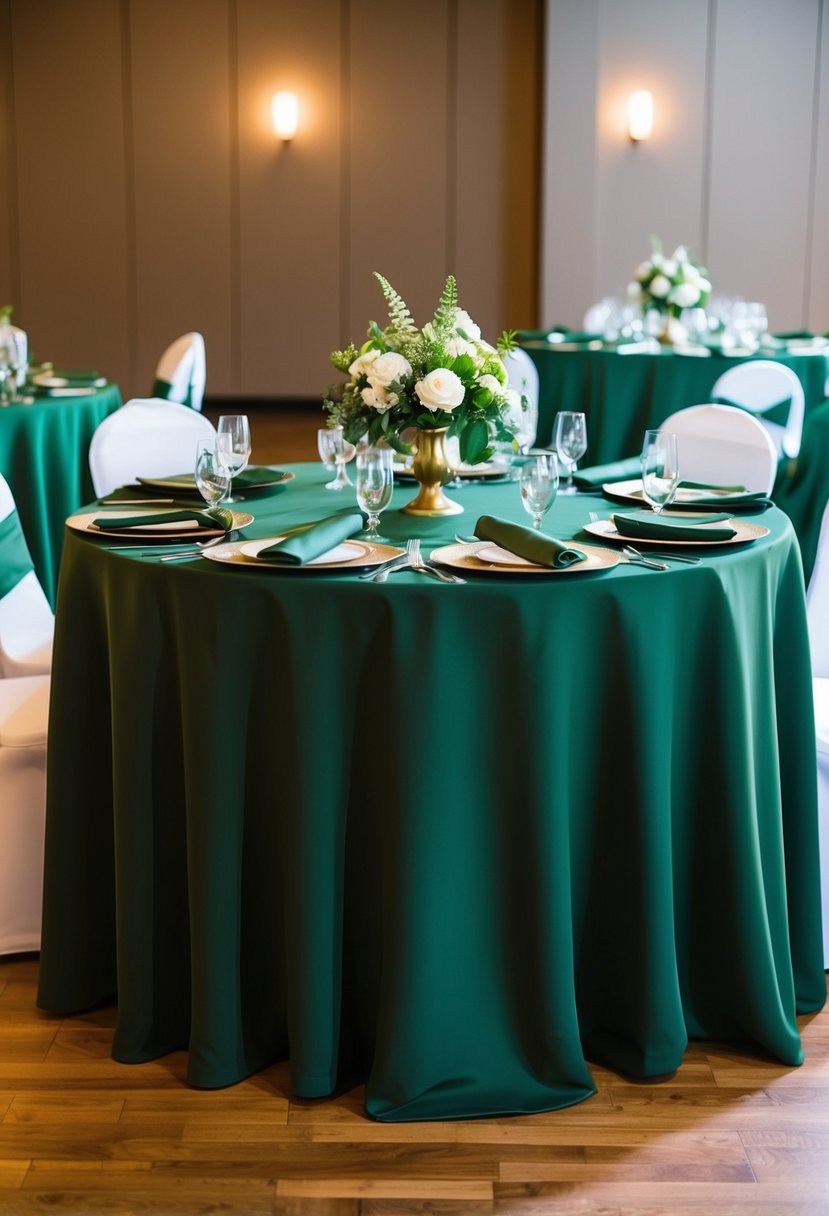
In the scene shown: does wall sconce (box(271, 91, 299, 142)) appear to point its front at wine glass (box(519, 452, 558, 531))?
yes

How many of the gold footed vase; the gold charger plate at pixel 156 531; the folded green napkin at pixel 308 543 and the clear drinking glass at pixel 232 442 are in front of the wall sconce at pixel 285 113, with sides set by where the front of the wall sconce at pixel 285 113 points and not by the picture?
4

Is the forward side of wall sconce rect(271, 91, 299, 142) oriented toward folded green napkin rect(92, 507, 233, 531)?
yes

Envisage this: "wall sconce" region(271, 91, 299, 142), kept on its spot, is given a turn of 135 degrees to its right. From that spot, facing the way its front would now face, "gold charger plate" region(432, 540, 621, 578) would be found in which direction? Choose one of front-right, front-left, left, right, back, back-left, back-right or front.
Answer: back-left

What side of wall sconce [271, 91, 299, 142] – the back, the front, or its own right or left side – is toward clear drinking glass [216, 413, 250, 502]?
front

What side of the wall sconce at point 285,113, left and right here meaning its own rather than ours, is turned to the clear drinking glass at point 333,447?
front

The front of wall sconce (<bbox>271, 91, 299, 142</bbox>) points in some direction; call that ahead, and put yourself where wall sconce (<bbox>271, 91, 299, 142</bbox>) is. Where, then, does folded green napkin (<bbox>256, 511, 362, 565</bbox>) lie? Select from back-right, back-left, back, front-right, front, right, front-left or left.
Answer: front

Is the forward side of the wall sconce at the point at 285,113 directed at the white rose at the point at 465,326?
yes

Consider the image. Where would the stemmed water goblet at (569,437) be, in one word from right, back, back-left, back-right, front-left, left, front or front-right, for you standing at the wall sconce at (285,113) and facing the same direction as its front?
front

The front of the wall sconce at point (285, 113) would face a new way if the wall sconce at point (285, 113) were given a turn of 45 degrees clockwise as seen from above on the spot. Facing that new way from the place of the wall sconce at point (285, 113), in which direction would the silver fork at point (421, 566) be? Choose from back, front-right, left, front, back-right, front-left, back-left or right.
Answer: front-left

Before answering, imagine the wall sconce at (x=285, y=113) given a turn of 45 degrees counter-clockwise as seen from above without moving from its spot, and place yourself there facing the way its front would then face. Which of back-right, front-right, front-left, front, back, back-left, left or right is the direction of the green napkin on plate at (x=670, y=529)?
front-right

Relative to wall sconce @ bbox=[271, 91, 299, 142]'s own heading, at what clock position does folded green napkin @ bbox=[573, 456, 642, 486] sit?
The folded green napkin is roughly at 12 o'clock from the wall sconce.

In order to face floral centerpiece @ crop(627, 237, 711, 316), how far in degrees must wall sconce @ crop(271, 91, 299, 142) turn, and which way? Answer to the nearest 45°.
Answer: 0° — it already faces it

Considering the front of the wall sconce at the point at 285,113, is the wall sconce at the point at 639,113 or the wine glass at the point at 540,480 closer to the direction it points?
the wine glass

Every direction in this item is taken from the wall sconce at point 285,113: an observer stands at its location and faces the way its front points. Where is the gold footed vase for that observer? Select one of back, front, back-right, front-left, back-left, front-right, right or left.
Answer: front

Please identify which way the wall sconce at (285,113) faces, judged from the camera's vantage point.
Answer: facing the viewer

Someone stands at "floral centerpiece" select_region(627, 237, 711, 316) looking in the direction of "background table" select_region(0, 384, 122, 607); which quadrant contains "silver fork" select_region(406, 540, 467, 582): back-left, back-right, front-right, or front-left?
front-left

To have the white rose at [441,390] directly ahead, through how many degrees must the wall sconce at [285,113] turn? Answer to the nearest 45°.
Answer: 0° — it already faces it

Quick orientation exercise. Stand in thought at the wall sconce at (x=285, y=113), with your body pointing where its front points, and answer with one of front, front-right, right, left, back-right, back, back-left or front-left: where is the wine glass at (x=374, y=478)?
front
